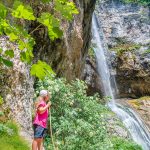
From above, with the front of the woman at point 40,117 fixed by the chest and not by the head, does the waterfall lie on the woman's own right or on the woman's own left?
on the woman's own left

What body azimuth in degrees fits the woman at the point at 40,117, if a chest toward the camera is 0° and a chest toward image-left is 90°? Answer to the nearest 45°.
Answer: approximately 270°
